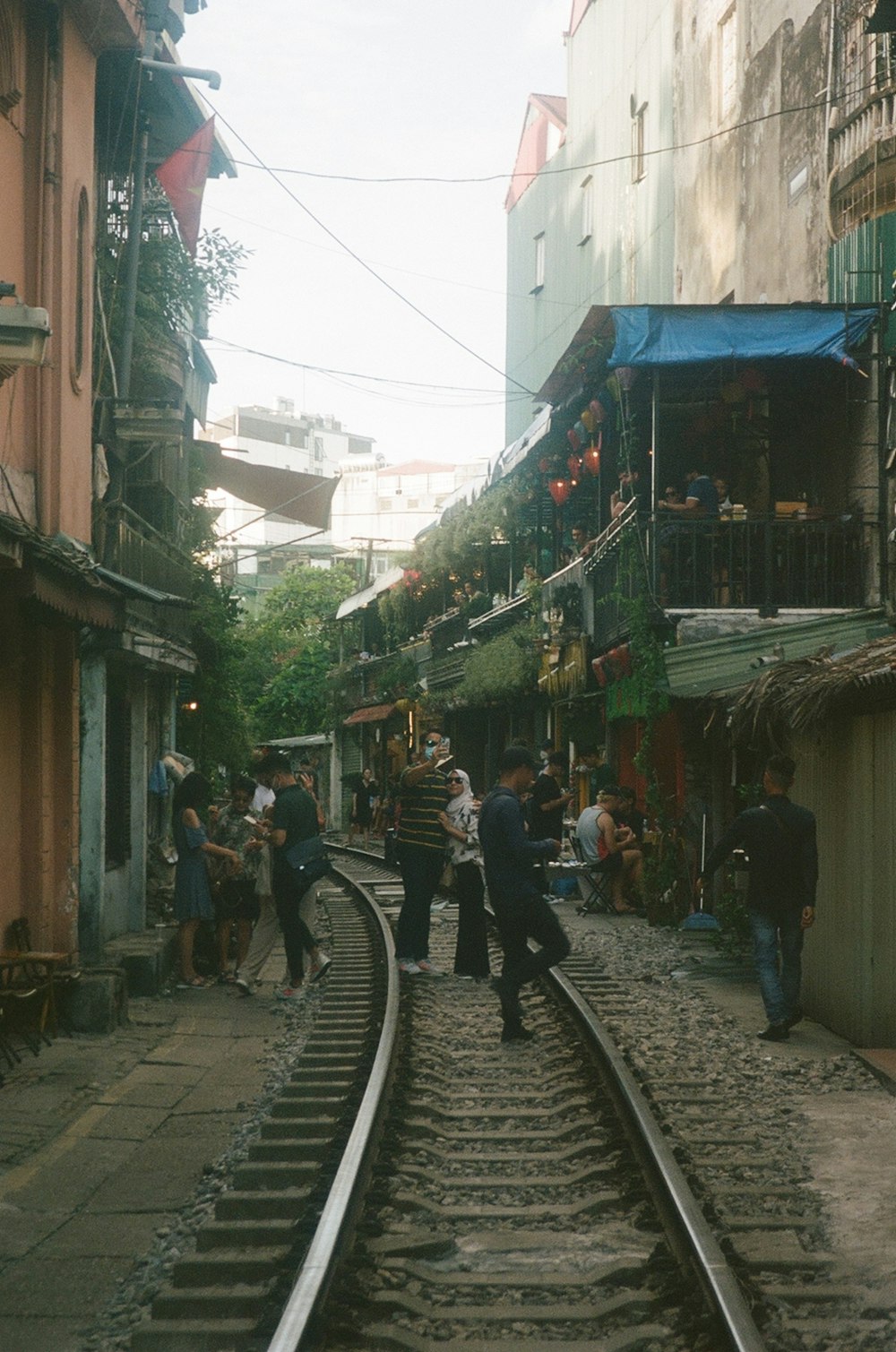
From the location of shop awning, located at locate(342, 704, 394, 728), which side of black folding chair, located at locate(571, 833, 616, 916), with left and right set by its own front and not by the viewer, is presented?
left

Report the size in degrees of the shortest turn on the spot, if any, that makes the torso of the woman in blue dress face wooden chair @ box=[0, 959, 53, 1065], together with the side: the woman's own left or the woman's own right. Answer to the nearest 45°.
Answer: approximately 90° to the woman's own right

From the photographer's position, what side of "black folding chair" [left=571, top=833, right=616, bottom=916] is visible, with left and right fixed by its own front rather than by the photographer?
right

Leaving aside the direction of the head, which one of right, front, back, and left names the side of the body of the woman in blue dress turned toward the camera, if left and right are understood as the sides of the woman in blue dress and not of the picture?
right
